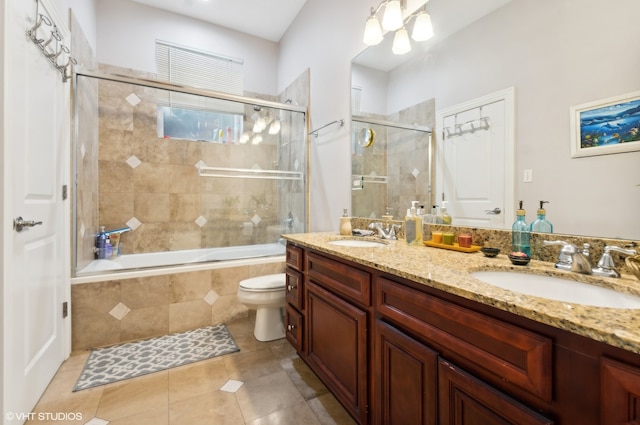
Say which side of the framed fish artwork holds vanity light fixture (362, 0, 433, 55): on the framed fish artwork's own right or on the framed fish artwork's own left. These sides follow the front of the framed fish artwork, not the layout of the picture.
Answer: on the framed fish artwork's own right

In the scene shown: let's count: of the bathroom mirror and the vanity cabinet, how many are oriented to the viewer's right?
0

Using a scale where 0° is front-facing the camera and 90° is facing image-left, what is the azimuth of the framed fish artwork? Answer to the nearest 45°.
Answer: approximately 45°

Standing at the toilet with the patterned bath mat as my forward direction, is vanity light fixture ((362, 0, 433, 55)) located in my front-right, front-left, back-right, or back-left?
back-left

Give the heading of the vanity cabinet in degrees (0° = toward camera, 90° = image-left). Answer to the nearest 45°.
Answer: approximately 45°

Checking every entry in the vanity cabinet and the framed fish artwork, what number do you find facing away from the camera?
0

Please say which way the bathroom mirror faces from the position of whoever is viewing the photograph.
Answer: facing the viewer and to the left of the viewer
